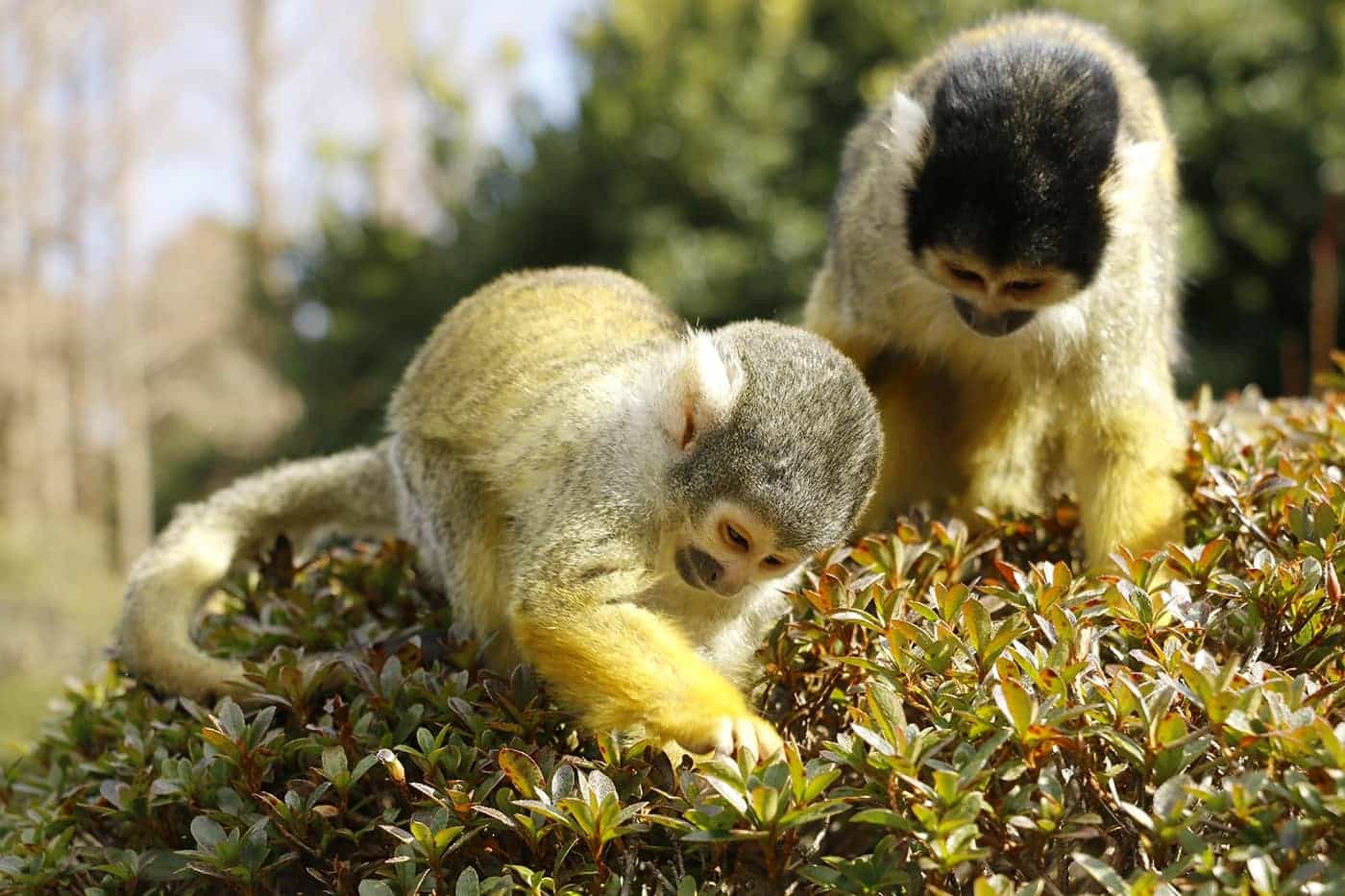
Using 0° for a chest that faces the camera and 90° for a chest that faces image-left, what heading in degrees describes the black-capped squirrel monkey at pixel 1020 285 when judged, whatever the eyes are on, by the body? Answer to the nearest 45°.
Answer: approximately 0°

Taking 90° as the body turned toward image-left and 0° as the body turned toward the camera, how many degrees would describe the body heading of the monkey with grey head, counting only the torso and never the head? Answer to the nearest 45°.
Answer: approximately 315°

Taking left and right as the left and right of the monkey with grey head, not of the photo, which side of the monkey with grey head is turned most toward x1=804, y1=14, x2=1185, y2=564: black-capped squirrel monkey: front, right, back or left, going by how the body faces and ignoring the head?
left

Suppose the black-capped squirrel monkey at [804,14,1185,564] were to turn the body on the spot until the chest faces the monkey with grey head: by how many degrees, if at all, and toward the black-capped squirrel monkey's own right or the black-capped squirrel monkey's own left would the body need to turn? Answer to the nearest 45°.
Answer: approximately 45° to the black-capped squirrel monkey's own right
